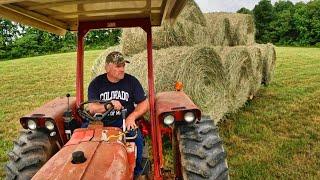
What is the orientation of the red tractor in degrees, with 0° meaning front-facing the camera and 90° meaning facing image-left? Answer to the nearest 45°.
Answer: approximately 0°

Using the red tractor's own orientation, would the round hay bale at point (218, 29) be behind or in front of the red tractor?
behind

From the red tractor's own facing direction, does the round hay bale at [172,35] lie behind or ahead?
behind

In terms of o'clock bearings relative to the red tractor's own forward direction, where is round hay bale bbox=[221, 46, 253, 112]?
The round hay bale is roughly at 7 o'clock from the red tractor.

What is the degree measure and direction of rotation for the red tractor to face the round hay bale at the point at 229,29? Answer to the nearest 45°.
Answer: approximately 180°
